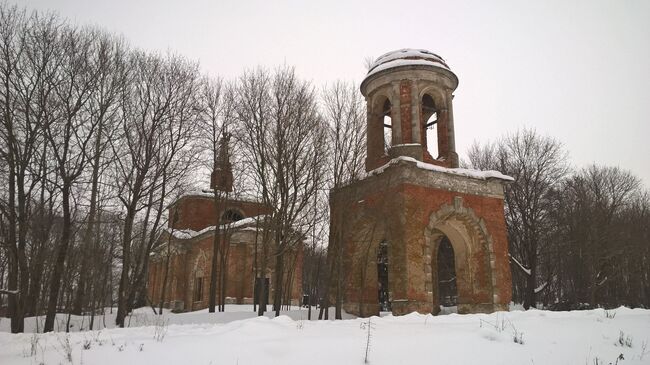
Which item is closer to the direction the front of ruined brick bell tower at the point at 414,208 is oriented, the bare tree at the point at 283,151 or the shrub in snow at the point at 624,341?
the shrub in snow

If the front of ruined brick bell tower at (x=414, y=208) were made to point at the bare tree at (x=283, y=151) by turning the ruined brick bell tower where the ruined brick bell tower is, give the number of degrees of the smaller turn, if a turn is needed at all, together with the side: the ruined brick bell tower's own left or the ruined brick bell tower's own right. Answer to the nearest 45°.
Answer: approximately 90° to the ruined brick bell tower's own right

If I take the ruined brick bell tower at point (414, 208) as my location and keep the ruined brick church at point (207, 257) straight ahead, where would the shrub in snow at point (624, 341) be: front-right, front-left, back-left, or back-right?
back-left

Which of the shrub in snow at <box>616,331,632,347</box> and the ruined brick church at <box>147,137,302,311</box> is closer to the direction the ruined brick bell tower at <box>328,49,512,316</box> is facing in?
the shrub in snow

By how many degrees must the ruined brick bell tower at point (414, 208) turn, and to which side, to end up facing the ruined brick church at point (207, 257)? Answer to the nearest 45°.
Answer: approximately 180°

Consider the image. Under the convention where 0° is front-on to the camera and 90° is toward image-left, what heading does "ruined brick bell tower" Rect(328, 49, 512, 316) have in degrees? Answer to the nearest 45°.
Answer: approximately 315°

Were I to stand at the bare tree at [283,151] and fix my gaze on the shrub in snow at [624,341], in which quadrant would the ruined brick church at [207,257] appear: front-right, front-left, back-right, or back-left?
back-left
